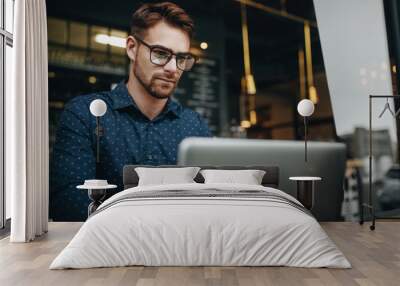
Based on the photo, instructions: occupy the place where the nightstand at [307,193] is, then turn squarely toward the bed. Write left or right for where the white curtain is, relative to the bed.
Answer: right

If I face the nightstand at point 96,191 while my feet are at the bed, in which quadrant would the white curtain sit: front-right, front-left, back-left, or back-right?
front-left

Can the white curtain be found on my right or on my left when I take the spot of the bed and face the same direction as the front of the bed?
on my right

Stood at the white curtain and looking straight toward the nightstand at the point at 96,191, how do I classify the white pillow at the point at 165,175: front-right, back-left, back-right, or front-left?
front-right

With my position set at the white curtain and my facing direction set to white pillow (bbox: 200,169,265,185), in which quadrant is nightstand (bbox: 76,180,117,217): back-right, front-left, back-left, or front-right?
front-left

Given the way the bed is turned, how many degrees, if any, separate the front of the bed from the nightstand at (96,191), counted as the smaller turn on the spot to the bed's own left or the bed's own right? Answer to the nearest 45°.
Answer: approximately 135° to the bed's own right

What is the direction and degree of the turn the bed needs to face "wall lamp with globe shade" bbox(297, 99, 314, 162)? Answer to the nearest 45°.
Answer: approximately 135° to its left

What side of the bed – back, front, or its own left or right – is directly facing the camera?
front

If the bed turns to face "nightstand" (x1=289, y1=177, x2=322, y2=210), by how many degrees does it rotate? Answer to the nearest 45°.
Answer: approximately 135° to its left

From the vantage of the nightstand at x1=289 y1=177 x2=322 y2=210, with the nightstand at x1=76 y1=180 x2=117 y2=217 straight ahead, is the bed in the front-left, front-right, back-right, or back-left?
front-left
